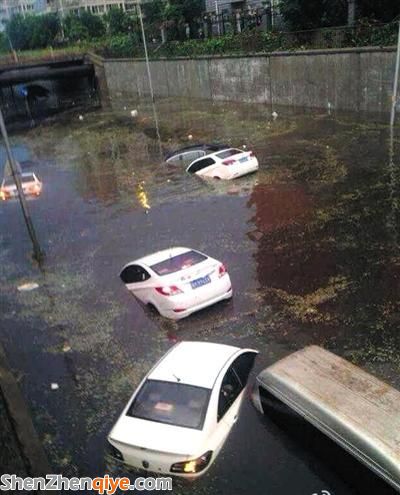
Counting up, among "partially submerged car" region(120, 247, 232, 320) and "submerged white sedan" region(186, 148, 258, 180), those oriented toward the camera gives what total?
0

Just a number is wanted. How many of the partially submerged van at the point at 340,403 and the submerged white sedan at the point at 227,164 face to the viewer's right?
0

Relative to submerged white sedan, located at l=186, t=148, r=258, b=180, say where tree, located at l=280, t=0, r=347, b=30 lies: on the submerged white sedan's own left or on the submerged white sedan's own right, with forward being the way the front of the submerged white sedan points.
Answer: on the submerged white sedan's own right

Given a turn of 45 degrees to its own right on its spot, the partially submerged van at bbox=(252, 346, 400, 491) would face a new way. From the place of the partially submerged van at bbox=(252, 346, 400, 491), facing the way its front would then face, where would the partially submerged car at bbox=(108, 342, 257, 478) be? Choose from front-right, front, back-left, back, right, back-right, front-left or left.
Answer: left

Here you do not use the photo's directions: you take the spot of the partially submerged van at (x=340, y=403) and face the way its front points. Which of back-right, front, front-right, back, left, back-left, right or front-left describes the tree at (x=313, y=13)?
front-right

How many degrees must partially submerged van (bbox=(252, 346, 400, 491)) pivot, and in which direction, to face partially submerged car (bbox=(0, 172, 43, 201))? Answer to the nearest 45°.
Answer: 0° — it already faces it

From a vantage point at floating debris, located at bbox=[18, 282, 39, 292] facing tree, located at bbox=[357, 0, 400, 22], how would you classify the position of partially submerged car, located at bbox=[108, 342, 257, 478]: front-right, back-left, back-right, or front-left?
back-right

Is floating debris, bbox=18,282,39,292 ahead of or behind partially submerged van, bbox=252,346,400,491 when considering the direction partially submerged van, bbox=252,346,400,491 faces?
ahead

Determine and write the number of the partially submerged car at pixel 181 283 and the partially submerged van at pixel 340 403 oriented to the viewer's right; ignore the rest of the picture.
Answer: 0

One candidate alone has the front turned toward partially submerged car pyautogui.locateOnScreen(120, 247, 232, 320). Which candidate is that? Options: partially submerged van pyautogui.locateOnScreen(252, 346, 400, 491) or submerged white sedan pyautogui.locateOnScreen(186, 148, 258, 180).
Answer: partially submerged van pyautogui.locateOnScreen(252, 346, 400, 491)

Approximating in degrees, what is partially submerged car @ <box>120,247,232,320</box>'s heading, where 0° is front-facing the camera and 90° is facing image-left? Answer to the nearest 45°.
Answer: approximately 135°

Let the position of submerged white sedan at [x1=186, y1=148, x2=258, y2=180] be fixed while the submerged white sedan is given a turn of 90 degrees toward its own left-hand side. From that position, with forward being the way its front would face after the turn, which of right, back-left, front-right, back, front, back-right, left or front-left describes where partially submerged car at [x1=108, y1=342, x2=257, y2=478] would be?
front-left

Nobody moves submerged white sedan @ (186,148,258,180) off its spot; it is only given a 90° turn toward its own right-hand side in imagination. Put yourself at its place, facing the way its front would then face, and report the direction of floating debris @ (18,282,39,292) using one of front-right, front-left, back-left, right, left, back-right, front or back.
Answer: back

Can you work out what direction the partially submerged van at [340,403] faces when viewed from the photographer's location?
facing away from the viewer and to the left of the viewer

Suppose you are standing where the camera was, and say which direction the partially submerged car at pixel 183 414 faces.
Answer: facing away from the viewer and to the right of the viewer
